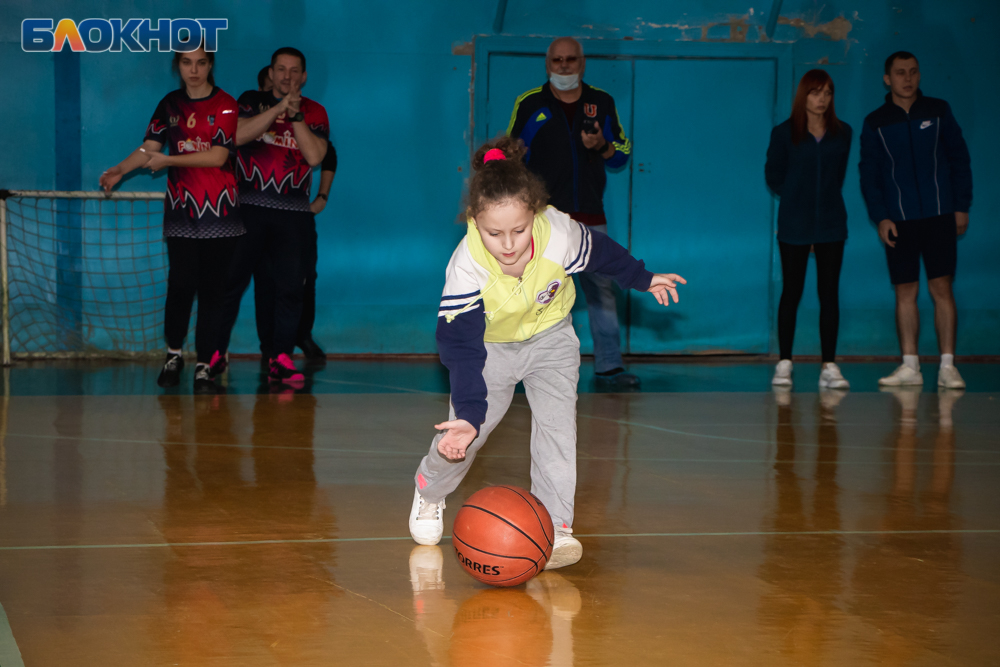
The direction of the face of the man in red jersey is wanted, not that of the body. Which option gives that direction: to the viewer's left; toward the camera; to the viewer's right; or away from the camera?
toward the camera

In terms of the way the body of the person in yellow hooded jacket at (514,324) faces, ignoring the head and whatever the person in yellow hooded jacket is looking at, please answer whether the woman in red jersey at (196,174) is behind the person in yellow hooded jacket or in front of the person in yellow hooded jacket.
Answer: behind

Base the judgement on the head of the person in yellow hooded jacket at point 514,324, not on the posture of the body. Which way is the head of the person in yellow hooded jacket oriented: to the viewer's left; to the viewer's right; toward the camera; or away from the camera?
toward the camera

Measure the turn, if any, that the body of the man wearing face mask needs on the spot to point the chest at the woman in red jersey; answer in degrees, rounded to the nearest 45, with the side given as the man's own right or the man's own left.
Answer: approximately 90° to the man's own right

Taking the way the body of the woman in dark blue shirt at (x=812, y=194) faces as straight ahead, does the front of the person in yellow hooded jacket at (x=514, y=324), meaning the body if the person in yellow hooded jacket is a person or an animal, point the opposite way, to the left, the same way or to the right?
the same way

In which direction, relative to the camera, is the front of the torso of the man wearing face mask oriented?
toward the camera

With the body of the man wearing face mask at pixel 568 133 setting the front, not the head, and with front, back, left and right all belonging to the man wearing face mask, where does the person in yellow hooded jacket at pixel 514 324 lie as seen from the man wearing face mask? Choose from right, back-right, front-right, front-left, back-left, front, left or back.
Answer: front

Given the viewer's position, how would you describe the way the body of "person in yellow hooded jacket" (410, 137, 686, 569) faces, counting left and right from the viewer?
facing the viewer

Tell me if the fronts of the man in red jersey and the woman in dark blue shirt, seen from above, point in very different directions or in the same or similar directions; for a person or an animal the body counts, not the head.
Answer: same or similar directions

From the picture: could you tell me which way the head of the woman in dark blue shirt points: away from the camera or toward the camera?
toward the camera

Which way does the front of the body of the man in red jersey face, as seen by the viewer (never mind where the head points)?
toward the camera

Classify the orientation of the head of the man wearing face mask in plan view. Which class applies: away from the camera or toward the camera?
toward the camera

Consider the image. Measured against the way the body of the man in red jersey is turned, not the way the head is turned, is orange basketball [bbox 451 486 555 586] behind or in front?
in front
